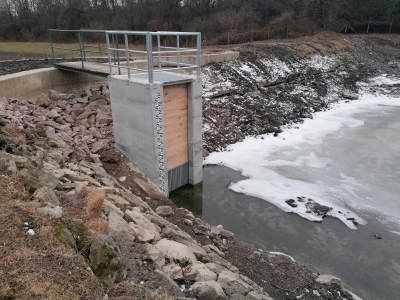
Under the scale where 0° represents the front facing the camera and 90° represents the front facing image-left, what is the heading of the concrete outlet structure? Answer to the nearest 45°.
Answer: approximately 315°

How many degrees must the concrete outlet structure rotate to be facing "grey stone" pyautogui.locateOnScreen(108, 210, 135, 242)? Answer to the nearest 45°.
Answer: approximately 45° to its right

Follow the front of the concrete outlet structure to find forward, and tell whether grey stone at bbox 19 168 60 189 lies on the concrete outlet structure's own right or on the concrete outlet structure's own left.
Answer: on the concrete outlet structure's own right

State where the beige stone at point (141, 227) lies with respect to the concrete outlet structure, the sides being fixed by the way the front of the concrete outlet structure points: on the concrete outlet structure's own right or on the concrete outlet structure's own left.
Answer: on the concrete outlet structure's own right

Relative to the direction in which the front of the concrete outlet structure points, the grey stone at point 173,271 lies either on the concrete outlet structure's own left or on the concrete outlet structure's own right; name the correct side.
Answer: on the concrete outlet structure's own right

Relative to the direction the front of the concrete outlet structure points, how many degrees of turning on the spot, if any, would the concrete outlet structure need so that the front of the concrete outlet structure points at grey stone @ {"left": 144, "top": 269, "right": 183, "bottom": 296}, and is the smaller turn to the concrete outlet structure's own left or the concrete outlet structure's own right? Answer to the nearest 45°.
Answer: approximately 45° to the concrete outlet structure's own right

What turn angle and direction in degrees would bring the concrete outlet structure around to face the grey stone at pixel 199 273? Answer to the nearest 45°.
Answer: approximately 45° to its right

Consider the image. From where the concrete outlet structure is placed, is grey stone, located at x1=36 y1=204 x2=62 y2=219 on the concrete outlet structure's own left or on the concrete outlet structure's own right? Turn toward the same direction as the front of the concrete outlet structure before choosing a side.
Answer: on the concrete outlet structure's own right

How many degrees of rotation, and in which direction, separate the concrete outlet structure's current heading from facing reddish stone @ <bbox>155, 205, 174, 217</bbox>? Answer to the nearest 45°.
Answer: approximately 45° to its right

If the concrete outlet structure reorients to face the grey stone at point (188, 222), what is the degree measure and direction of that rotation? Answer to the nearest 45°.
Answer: approximately 45° to its right

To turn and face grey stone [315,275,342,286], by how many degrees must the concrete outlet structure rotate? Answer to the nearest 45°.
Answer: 0° — it already faces it

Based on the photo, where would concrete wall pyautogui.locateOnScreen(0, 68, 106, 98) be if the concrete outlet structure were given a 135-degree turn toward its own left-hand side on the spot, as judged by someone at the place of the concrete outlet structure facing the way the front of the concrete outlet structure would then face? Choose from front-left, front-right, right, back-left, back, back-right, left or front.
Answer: front-left
